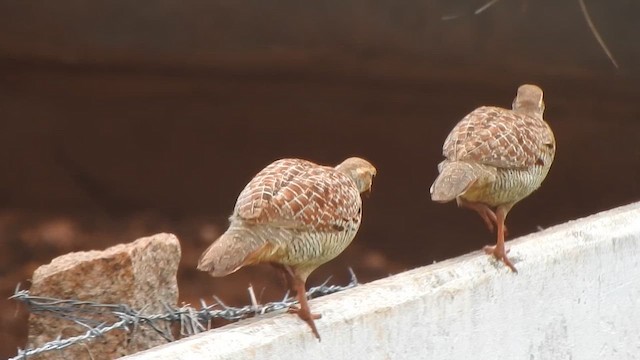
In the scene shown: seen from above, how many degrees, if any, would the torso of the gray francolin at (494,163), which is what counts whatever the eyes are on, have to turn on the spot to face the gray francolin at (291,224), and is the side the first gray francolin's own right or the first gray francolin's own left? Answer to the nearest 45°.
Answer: approximately 180°

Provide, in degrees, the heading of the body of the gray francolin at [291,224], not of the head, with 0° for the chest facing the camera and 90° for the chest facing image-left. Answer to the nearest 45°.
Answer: approximately 225°

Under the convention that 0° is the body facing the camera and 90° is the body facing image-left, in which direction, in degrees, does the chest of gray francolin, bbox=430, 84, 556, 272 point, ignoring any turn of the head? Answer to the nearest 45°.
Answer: approximately 225°
